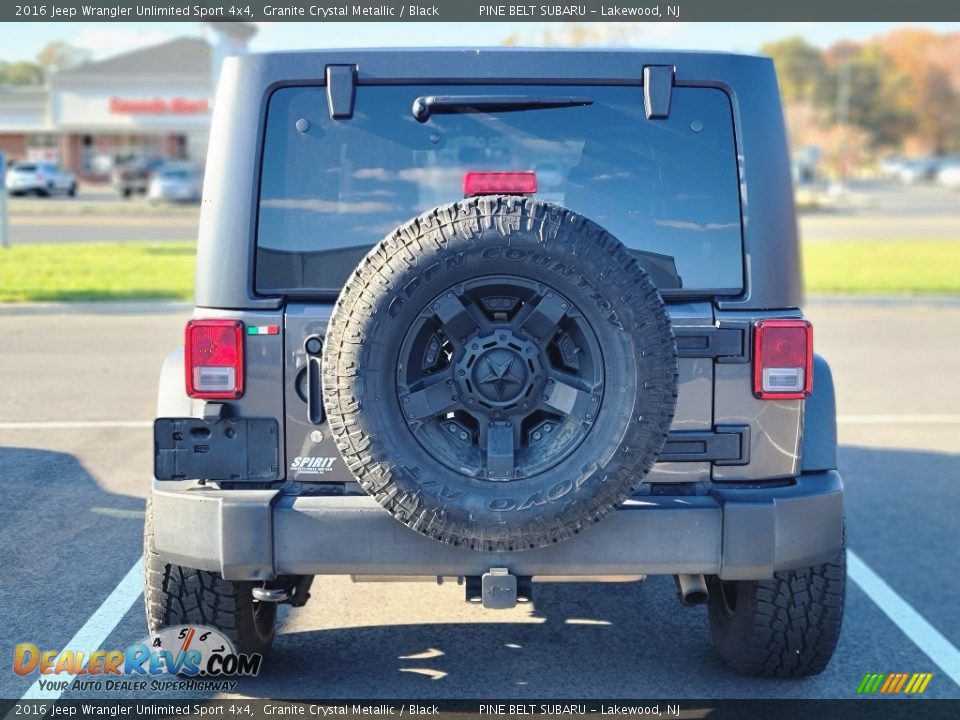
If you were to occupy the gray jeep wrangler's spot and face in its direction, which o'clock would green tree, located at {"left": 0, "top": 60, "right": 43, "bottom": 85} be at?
The green tree is roughly at 11 o'clock from the gray jeep wrangler.

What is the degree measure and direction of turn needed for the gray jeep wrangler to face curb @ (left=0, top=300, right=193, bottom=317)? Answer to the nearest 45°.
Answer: approximately 45° to its left

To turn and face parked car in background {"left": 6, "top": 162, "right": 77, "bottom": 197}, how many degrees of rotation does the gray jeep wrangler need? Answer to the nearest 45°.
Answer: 0° — it already faces it

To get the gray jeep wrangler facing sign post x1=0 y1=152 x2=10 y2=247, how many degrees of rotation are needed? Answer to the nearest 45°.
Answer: approximately 45° to its left

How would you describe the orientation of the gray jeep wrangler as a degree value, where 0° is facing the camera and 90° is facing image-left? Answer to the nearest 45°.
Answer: approximately 180°
